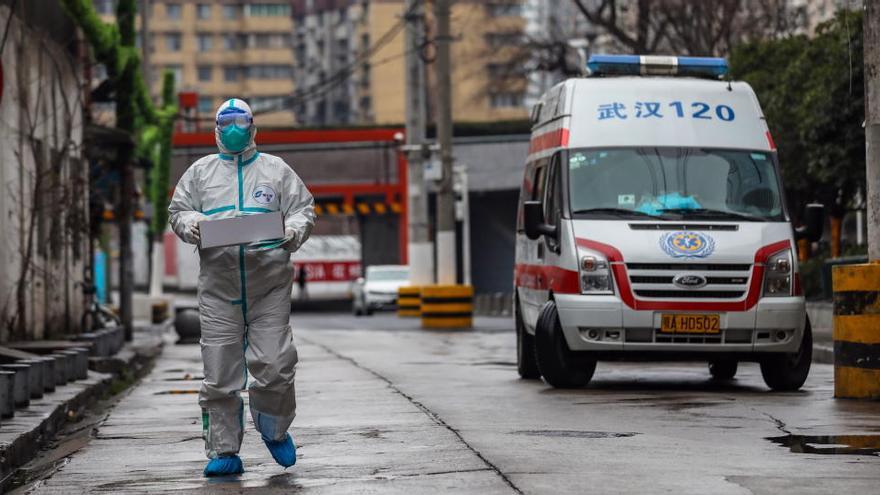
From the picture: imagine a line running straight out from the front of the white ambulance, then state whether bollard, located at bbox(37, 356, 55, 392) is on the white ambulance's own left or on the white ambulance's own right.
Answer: on the white ambulance's own right

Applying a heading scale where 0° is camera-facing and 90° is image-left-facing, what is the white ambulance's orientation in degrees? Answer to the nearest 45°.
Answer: approximately 0°

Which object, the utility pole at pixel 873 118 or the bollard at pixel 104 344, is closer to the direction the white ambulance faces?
the utility pole

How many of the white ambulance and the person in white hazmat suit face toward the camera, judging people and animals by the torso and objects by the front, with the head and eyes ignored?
2

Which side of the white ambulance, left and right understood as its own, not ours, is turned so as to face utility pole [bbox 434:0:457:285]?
back

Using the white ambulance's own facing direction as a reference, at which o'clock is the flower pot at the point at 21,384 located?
The flower pot is roughly at 2 o'clock from the white ambulance.

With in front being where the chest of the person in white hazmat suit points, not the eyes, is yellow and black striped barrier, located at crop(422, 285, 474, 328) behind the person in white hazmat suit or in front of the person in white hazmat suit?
behind

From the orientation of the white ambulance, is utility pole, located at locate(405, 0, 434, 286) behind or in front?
behind
